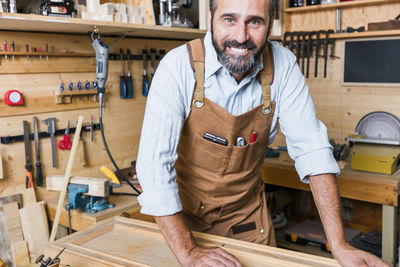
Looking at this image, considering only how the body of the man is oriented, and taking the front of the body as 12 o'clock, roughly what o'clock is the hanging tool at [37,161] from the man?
The hanging tool is roughly at 4 o'clock from the man.

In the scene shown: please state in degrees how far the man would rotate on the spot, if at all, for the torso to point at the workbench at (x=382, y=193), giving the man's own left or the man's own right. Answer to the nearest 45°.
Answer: approximately 135° to the man's own left

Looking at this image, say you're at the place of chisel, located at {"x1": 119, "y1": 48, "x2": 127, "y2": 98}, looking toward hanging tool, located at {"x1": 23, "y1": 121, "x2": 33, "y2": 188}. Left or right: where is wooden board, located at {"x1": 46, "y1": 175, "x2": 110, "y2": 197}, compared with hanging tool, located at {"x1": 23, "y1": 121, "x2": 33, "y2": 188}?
left

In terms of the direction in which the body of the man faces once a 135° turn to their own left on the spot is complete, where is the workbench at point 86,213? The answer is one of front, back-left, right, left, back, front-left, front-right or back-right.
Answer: left

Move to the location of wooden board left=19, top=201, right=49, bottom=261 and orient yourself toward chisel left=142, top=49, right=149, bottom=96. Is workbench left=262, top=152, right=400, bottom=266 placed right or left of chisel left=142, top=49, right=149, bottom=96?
right

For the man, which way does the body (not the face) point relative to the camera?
toward the camera
